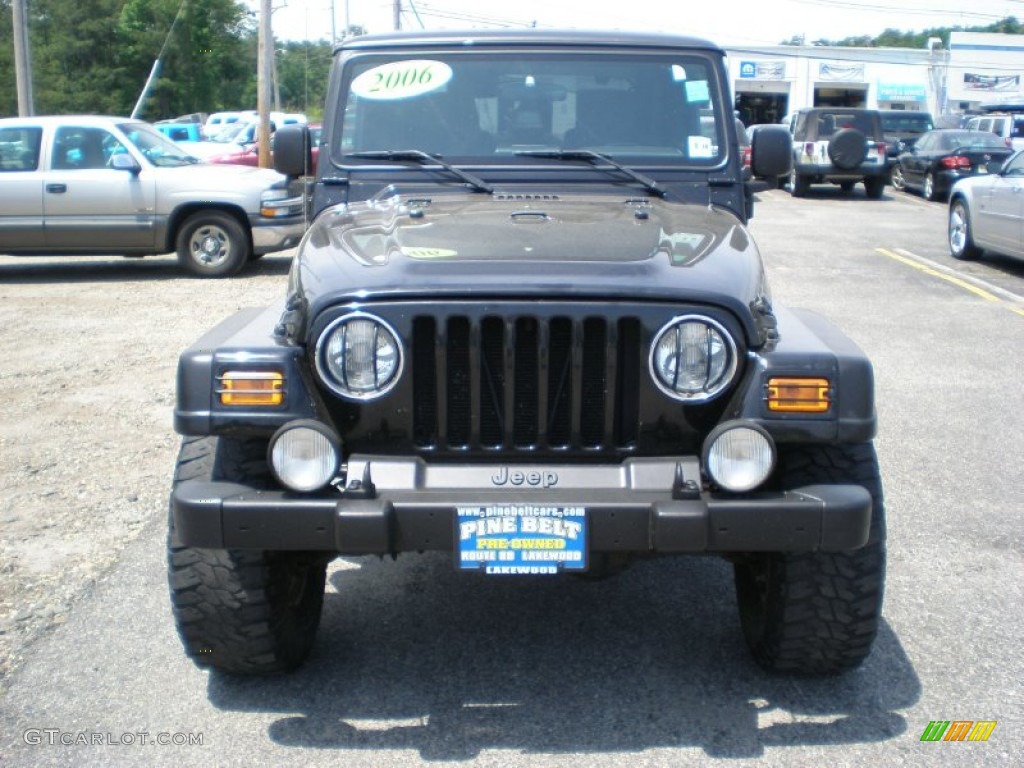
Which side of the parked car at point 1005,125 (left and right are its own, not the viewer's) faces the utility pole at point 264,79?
left

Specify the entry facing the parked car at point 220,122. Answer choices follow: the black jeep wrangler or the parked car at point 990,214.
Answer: the parked car at point 990,214

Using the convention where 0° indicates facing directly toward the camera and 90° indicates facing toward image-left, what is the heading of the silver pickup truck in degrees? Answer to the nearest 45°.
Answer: approximately 270°

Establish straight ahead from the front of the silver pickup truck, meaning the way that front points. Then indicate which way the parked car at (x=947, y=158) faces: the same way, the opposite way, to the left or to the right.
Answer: to the left

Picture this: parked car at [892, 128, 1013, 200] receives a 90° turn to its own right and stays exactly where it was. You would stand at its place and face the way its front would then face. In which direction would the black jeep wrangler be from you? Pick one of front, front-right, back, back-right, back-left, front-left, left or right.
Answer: back-right

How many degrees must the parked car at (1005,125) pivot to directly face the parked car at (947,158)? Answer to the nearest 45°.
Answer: approximately 135° to its left

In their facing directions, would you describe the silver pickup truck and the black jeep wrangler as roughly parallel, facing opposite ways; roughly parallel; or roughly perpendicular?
roughly perpendicular

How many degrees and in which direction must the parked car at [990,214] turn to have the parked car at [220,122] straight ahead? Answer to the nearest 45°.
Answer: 0° — it already faces it

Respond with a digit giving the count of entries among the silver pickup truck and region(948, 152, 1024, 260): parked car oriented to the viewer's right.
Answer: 1

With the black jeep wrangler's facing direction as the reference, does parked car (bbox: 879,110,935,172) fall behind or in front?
behind

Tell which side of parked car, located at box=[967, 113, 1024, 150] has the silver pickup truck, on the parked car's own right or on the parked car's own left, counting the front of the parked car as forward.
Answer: on the parked car's own left

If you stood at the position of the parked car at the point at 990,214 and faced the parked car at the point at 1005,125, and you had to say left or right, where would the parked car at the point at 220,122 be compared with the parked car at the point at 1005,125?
left

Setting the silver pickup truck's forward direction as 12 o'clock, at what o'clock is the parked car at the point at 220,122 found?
The parked car is roughly at 9 o'clock from the silver pickup truck.

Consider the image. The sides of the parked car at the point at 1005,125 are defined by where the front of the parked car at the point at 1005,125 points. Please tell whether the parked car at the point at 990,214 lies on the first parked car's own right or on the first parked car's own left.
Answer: on the first parked car's own left
